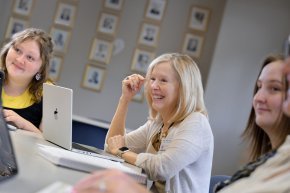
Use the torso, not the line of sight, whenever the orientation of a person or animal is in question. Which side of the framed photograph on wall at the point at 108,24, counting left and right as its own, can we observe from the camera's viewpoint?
front

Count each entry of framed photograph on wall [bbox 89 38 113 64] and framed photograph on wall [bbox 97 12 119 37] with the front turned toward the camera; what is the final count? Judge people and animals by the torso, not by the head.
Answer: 2

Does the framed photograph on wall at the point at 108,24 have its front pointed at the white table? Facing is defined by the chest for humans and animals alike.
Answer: yes

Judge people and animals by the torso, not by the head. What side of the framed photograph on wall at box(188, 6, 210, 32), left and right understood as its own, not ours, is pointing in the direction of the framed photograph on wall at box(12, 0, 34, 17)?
right

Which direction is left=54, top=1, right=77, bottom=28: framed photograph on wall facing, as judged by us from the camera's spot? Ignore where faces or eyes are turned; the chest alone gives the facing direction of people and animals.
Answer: facing the viewer

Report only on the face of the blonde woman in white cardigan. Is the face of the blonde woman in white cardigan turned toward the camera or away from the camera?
toward the camera

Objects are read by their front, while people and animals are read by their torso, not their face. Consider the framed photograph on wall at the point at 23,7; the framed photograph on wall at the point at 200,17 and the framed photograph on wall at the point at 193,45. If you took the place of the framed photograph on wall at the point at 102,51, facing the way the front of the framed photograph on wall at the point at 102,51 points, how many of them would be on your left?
2

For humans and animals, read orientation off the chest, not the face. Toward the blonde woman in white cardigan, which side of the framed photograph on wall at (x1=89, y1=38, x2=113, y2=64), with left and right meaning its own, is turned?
front

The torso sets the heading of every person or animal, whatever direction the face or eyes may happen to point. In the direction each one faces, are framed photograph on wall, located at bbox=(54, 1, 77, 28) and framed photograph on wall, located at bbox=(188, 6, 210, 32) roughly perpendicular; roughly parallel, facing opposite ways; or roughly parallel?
roughly parallel

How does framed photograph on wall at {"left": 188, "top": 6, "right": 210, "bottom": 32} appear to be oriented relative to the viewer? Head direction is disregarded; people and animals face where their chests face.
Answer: toward the camera
